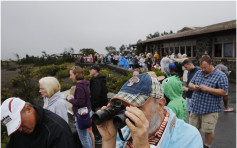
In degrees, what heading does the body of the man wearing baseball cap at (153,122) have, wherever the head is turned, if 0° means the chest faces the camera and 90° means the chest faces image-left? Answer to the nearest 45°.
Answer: approximately 45°

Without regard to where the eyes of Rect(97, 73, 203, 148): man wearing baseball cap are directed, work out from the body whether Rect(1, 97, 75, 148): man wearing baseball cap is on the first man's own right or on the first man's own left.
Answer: on the first man's own right

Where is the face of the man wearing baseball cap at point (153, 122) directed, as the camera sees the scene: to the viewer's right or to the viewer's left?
to the viewer's left
